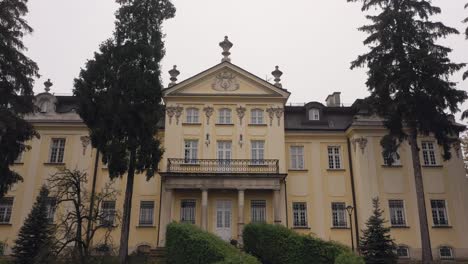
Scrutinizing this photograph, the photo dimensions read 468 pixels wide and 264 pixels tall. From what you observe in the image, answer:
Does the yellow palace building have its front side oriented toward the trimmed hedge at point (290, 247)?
yes

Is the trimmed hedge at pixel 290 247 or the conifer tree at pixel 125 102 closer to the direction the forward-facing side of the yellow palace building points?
the trimmed hedge

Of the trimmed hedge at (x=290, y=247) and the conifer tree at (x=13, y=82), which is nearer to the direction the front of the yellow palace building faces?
the trimmed hedge

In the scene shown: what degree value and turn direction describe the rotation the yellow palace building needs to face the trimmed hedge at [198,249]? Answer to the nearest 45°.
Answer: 0° — it already faces it

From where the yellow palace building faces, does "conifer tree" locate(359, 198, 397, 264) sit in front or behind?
in front

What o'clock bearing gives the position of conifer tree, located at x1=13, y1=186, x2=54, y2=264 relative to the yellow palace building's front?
The conifer tree is roughly at 2 o'clock from the yellow palace building.

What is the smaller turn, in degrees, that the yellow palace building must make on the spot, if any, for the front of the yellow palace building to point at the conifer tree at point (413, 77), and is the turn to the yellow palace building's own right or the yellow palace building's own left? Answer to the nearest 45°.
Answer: approximately 45° to the yellow palace building's own left

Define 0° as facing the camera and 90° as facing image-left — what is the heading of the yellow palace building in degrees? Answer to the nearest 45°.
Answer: approximately 0°
